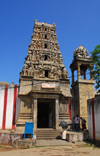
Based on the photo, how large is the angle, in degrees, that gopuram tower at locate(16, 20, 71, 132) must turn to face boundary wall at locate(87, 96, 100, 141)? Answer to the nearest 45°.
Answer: approximately 45° to its left

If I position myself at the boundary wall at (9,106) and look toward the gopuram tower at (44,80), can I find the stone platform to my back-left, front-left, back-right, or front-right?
front-right

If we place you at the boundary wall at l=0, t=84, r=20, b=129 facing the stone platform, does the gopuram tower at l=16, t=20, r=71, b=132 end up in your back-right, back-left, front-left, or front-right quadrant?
front-left

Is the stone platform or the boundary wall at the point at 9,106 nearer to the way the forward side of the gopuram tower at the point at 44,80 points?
the stone platform

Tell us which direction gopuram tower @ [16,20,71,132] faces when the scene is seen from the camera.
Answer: facing the viewer

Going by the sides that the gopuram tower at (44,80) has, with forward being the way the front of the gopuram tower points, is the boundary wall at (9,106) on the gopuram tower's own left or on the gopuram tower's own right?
on the gopuram tower's own right

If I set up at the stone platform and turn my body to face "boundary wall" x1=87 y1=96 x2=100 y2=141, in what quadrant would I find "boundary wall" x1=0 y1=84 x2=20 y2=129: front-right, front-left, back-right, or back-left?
back-left
